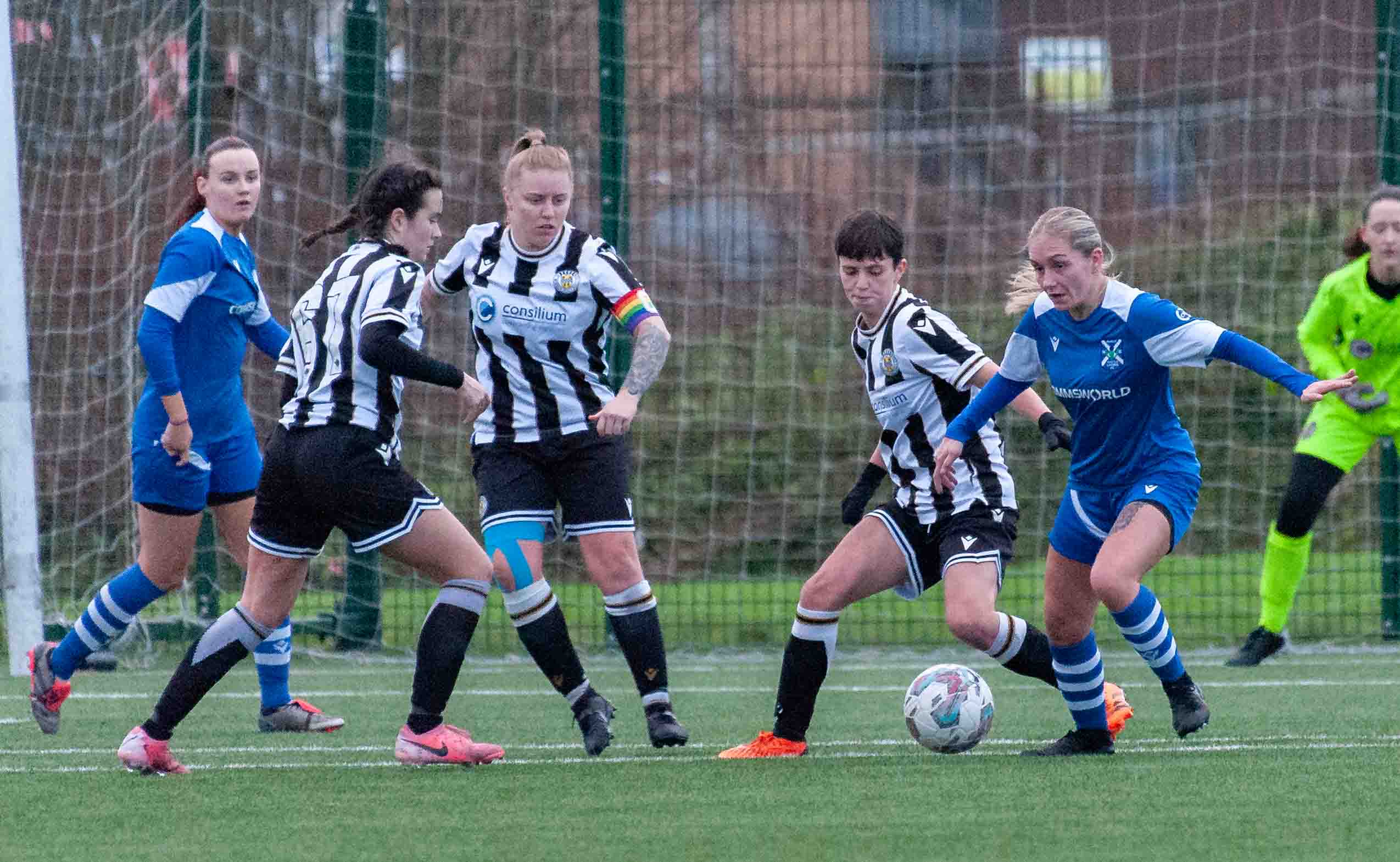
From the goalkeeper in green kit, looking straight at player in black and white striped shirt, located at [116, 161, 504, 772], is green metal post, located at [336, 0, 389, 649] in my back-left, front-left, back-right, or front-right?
front-right

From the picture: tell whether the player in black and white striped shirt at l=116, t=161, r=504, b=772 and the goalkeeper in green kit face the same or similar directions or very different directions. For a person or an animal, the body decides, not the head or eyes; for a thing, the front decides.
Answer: very different directions

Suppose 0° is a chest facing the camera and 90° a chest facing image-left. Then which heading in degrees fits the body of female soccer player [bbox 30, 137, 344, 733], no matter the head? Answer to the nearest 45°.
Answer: approximately 315°

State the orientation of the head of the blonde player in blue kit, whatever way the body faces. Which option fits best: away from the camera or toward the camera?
toward the camera

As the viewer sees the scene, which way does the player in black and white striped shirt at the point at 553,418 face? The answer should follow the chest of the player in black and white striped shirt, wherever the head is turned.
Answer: toward the camera

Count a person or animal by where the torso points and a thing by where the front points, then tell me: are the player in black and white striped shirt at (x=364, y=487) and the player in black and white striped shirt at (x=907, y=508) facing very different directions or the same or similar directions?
very different directions

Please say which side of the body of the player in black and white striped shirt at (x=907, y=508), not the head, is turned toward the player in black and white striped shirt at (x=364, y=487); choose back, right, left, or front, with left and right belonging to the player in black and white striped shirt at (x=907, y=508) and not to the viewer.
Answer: front

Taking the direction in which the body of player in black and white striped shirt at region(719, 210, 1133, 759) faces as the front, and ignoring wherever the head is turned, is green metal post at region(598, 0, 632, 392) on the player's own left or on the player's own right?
on the player's own right

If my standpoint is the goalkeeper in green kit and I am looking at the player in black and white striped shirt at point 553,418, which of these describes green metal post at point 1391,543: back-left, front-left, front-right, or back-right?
back-right

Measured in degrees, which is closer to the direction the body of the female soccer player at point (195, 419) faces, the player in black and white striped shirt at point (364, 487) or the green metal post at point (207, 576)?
the player in black and white striped shirt

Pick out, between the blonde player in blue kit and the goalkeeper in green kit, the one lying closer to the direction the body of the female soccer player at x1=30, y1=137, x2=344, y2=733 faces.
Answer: the blonde player in blue kit

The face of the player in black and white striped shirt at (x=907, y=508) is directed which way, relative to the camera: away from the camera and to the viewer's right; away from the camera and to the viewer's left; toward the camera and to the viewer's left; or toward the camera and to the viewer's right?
toward the camera and to the viewer's left

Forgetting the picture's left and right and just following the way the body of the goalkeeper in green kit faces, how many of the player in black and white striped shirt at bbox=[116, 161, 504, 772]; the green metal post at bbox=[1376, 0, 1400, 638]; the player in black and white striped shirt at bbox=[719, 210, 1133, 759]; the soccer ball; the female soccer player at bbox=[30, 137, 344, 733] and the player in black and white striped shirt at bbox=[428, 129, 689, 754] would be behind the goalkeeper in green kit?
1
